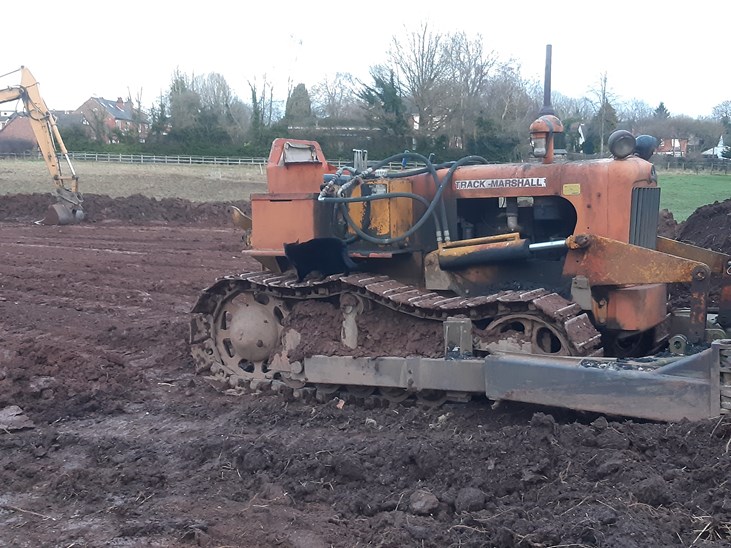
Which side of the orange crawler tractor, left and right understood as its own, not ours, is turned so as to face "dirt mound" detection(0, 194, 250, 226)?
back

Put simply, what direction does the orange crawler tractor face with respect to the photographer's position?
facing the viewer and to the right of the viewer

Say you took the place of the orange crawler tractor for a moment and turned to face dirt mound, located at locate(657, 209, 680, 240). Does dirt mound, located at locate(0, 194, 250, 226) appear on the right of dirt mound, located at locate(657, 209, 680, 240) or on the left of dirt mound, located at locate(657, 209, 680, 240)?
left

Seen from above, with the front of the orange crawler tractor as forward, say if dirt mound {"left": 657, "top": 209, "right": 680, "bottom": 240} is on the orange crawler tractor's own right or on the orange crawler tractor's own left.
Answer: on the orange crawler tractor's own left
